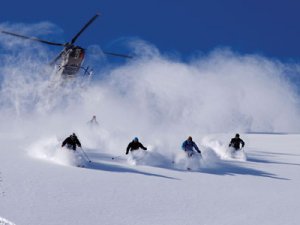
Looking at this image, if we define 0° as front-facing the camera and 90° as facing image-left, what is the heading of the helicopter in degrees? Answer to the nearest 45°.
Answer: approximately 0°
